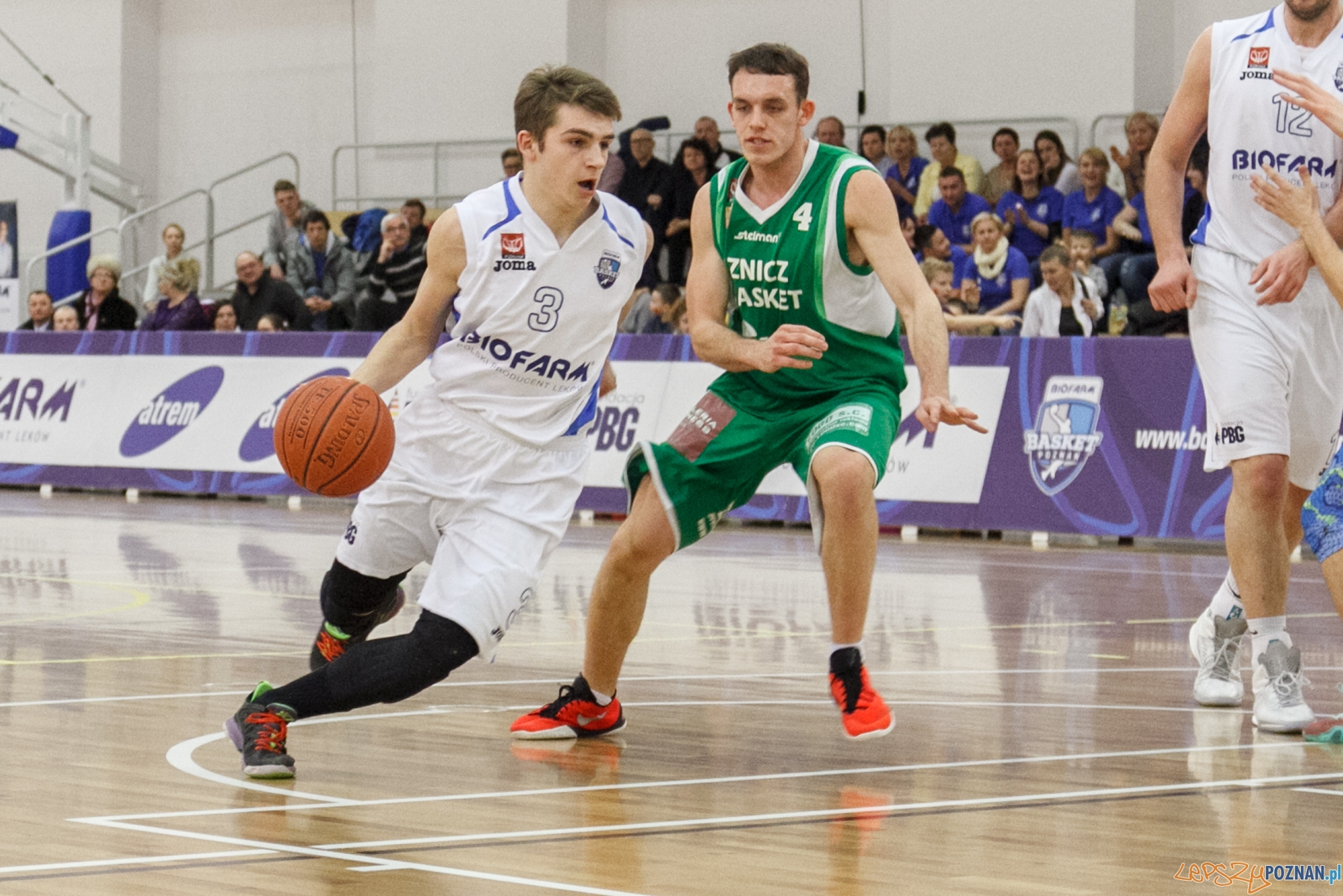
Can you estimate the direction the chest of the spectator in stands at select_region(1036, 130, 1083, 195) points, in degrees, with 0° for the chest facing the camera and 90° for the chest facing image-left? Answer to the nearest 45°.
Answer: approximately 45°

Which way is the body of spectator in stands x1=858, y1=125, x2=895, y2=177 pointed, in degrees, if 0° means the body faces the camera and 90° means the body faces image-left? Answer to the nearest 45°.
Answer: approximately 45°

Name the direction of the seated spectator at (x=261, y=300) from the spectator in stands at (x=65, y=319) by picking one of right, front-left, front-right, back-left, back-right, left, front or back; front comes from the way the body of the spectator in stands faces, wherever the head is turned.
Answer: front-left

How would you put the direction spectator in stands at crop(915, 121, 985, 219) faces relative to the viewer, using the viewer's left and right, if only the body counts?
facing the viewer and to the left of the viewer

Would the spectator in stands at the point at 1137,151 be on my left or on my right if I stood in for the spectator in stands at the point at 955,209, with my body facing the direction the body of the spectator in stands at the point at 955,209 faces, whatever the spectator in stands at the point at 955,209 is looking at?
on my left

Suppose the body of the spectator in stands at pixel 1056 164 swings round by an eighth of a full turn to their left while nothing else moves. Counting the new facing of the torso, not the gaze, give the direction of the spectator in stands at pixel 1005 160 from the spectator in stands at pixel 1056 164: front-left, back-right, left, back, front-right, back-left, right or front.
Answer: back-right

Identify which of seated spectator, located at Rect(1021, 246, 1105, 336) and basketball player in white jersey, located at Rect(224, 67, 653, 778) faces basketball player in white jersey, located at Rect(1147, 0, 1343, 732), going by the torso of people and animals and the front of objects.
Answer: the seated spectator

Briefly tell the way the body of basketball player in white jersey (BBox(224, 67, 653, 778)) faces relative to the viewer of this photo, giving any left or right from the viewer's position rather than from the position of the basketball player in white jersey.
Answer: facing the viewer

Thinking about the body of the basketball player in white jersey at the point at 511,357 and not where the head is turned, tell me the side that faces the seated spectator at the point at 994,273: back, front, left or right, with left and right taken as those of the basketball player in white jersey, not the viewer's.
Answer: back

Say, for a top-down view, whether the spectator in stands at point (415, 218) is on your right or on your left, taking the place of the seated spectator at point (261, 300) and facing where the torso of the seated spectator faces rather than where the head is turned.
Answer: on your left

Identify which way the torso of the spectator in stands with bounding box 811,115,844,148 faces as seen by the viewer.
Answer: toward the camera

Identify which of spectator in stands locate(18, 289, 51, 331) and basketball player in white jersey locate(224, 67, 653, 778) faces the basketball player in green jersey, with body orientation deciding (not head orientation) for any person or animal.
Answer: the spectator in stands

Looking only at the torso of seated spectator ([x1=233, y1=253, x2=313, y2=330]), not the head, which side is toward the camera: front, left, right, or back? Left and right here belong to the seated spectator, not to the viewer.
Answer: front

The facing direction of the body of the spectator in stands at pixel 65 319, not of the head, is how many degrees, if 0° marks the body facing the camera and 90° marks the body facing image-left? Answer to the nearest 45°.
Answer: approximately 0°

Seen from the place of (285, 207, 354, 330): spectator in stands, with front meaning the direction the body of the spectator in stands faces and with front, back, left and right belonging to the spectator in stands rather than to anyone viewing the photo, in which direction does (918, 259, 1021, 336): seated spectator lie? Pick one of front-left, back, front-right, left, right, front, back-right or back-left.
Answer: front-left
